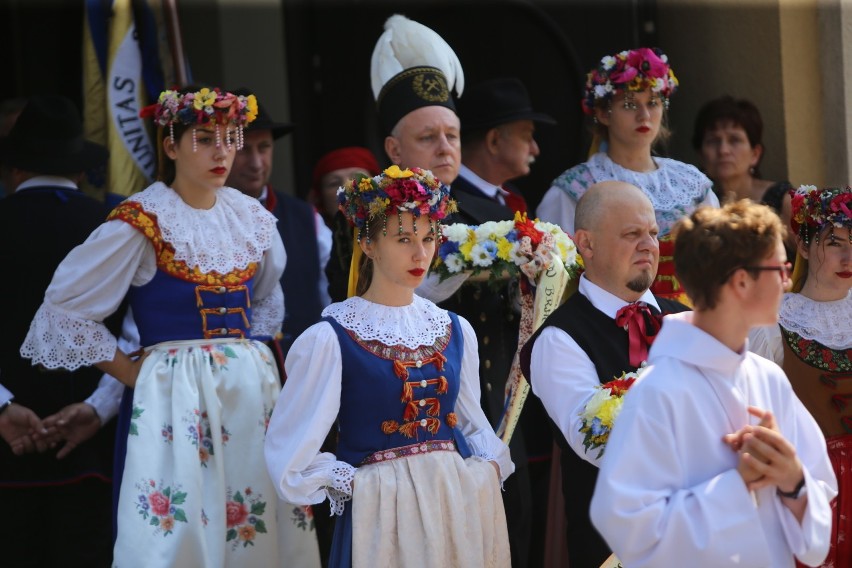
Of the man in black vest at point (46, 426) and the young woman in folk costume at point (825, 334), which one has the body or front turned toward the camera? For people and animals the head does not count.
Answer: the young woman in folk costume

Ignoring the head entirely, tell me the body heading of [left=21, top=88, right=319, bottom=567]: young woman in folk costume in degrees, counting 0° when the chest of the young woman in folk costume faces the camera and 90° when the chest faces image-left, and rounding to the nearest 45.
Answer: approximately 315°

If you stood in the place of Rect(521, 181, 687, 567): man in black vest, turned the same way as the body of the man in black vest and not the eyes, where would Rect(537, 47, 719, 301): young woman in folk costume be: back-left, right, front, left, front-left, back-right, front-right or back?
back-left

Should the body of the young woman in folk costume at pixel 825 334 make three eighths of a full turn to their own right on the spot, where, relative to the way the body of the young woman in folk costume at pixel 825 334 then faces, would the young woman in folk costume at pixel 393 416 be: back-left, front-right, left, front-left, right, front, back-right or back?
left

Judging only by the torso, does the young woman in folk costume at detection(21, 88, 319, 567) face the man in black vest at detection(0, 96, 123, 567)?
no

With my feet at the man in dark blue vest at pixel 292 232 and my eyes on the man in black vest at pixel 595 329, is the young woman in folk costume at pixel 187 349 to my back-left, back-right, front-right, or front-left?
front-right

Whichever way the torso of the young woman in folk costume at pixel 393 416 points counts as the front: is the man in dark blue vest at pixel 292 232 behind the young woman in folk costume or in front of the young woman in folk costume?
behind

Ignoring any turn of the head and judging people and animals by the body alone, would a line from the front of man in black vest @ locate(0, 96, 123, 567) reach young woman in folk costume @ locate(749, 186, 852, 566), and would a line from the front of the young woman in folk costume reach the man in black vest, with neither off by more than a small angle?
no

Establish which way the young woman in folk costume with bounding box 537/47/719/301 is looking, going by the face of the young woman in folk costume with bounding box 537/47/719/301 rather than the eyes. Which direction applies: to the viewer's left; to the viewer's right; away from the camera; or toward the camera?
toward the camera

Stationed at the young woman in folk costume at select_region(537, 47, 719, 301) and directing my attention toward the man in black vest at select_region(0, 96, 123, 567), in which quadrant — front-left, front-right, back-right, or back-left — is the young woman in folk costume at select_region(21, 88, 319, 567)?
front-left

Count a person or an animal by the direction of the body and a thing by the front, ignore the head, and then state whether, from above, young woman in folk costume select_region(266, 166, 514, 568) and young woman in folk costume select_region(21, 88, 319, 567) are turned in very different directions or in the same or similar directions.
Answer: same or similar directions

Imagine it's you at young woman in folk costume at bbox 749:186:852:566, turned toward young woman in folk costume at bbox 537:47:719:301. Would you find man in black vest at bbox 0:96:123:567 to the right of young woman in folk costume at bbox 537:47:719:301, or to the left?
left

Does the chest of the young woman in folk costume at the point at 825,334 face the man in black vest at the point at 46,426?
no

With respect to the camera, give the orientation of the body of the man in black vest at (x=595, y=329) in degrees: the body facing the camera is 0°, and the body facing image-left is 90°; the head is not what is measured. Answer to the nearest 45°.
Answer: approximately 315°

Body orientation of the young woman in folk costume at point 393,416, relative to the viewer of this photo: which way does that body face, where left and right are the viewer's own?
facing the viewer and to the right of the viewer

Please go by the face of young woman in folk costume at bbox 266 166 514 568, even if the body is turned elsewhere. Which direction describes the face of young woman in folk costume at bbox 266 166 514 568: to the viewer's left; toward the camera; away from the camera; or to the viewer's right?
toward the camera

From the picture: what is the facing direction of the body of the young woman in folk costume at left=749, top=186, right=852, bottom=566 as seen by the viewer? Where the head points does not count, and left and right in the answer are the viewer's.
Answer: facing the viewer
